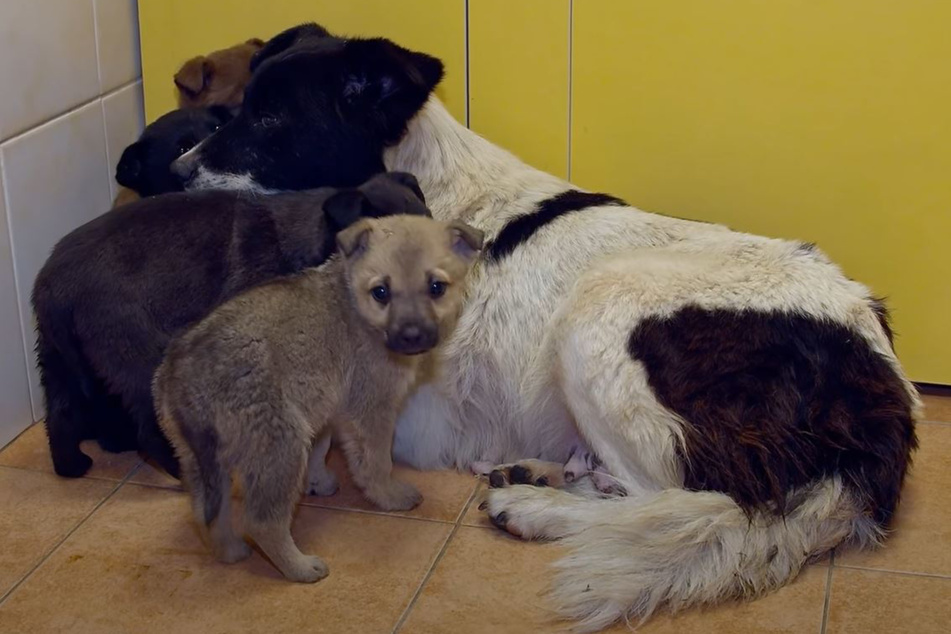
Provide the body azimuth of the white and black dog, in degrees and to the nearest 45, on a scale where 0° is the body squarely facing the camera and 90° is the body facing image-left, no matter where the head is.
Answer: approximately 90°

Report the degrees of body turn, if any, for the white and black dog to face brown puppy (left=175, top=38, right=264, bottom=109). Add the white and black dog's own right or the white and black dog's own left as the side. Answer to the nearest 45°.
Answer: approximately 45° to the white and black dog's own right

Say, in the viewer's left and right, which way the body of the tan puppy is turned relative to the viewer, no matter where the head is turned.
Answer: facing away from the viewer and to the right of the viewer

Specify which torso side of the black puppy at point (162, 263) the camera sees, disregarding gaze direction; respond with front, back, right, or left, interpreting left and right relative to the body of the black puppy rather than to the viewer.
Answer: right
